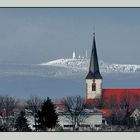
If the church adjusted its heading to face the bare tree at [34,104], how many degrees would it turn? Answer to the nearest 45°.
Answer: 0° — it already faces it

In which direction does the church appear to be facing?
to the viewer's left

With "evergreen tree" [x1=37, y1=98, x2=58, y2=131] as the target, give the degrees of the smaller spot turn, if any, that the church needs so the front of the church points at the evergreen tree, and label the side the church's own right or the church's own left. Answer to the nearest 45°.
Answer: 0° — it already faces it

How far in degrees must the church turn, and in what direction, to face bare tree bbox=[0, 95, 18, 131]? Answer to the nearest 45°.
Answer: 0° — it already faces it
